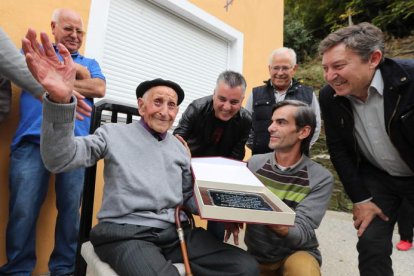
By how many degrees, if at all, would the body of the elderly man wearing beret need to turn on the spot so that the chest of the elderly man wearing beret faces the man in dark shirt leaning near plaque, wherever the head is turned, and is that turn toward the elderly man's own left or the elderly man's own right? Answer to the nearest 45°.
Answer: approximately 90° to the elderly man's own left

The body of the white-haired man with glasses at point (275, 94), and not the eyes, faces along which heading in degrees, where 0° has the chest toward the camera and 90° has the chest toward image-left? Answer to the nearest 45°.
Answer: approximately 0°

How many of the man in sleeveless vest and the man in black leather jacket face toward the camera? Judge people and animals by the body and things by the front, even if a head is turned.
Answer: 2

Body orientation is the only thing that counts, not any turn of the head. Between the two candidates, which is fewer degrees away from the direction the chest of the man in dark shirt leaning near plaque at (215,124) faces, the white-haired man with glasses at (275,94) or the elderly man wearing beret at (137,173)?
the elderly man wearing beret
